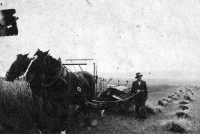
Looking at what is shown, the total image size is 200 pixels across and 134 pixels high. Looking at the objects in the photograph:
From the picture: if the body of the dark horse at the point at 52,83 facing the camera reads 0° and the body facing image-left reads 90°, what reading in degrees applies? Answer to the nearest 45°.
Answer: approximately 45°
